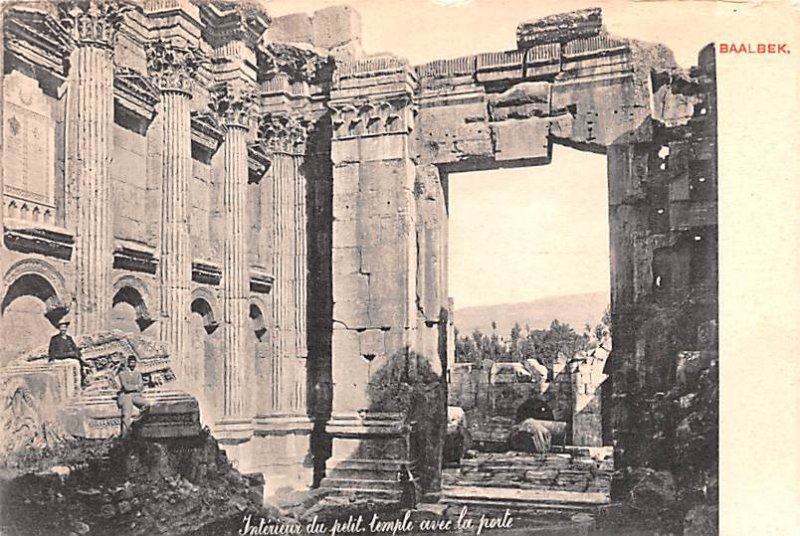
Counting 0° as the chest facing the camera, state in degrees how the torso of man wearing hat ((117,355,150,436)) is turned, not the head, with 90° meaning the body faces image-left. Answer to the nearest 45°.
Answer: approximately 0°

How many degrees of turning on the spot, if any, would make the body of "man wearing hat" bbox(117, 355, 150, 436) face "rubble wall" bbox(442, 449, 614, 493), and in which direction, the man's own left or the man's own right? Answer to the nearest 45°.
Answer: approximately 135° to the man's own left

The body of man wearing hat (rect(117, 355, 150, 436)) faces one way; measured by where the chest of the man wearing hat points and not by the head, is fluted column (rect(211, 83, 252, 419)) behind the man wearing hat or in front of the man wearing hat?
behind

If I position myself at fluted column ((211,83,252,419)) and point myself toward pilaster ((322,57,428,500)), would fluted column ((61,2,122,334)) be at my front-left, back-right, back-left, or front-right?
back-right

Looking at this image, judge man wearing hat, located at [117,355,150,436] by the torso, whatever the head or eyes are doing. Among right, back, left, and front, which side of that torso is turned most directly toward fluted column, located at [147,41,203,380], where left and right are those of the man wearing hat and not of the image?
back
